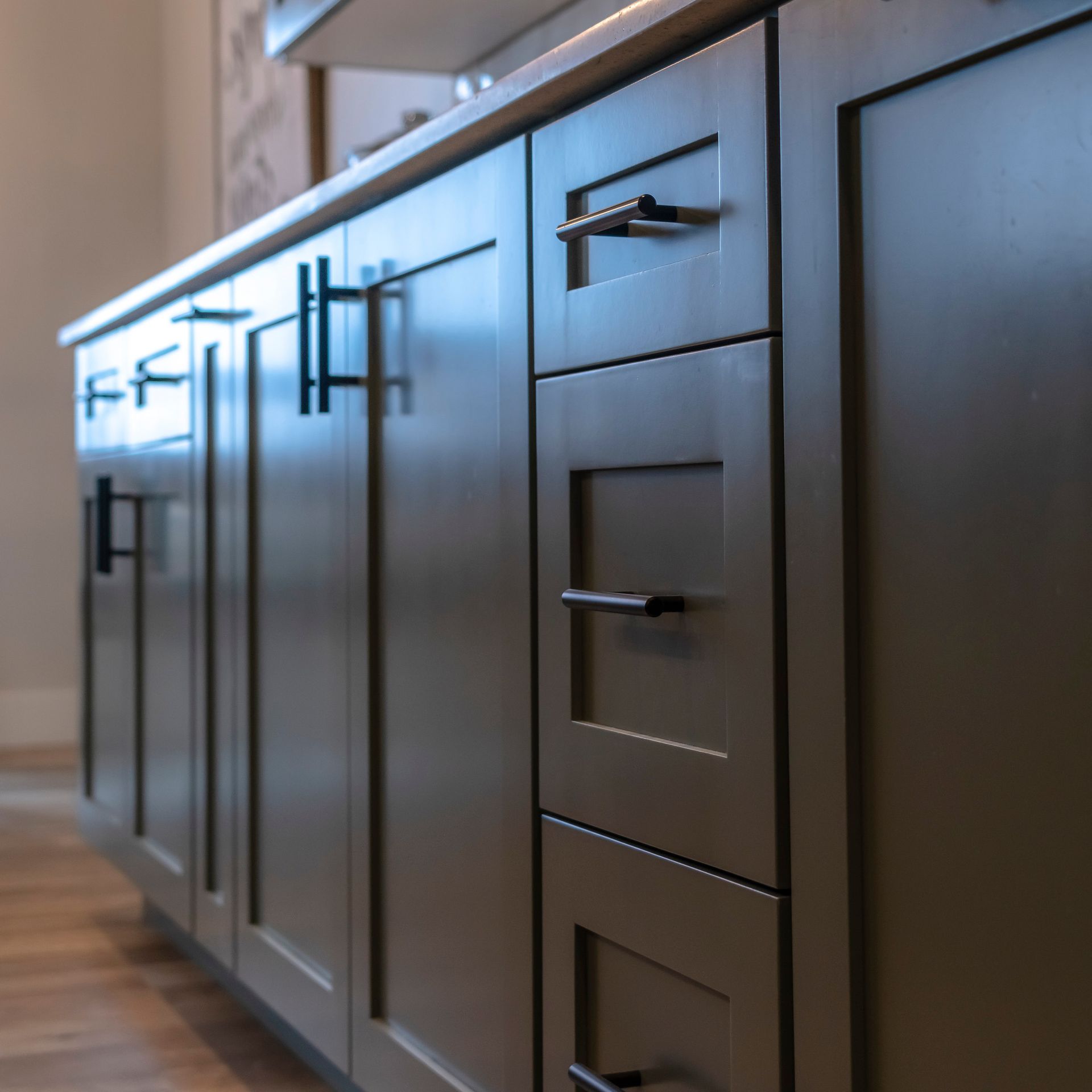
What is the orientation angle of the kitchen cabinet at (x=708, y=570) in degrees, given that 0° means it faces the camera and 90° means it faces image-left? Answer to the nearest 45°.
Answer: approximately 45°

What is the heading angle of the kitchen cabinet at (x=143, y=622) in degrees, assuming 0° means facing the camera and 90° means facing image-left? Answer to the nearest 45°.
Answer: approximately 90°

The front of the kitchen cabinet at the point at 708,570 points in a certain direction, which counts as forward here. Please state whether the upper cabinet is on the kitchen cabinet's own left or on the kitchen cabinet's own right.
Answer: on the kitchen cabinet's own right
